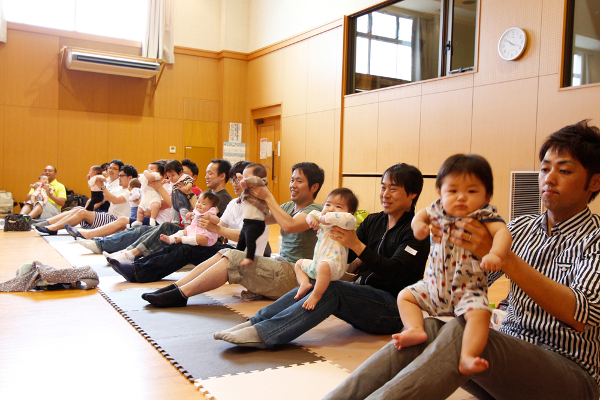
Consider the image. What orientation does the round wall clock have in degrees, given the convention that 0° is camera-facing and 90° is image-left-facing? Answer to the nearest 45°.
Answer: approximately 45°

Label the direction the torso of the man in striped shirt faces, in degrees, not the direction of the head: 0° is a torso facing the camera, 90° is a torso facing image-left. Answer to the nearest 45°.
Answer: approximately 45°

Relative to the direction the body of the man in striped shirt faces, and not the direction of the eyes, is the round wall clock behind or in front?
behind

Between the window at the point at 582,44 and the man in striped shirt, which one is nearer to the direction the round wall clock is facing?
the man in striped shirt

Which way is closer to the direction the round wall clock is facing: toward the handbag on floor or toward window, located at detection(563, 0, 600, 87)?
the handbag on floor

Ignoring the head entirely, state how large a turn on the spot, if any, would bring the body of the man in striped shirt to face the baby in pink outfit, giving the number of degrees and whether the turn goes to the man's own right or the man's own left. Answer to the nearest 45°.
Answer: approximately 90° to the man's own right

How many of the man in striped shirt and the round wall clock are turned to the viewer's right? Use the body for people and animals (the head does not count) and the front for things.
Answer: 0

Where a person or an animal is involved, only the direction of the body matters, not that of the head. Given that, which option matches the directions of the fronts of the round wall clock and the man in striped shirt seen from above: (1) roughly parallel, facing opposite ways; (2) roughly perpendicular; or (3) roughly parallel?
roughly parallel

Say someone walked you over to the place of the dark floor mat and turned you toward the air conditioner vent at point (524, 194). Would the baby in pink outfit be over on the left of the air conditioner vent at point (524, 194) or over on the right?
left

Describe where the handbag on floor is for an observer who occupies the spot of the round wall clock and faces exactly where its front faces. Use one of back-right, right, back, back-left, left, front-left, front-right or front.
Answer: front-right

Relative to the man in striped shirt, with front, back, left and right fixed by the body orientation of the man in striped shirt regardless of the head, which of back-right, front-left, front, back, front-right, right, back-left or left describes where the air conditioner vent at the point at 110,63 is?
right

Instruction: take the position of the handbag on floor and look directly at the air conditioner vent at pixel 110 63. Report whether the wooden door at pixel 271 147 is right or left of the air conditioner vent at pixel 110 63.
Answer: right

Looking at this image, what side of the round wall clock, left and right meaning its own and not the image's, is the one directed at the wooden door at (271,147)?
right

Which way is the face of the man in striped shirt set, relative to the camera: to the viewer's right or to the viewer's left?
to the viewer's left

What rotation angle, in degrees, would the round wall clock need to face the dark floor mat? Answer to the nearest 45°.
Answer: approximately 45° to its left

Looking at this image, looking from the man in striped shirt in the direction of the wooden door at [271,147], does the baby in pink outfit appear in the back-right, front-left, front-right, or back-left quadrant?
front-left
